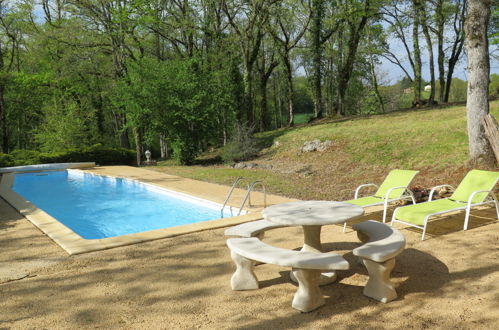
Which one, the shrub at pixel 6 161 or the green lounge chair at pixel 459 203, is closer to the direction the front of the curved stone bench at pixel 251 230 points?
the green lounge chair

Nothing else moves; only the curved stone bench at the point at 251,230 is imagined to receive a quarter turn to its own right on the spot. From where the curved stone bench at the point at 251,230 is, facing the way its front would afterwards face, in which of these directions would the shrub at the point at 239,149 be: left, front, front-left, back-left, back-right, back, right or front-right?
back-right

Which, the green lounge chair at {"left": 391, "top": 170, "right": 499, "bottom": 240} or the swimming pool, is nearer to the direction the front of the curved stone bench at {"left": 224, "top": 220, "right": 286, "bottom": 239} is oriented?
the green lounge chair

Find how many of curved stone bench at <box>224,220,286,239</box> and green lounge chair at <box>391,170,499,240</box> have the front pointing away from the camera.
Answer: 0

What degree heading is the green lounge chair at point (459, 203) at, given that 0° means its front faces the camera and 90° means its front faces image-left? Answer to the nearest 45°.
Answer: approximately 45°

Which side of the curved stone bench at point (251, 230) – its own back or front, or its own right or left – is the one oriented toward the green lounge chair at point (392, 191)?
left

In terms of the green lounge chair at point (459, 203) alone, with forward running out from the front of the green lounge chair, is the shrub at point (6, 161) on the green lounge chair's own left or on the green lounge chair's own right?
on the green lounge chair's own right

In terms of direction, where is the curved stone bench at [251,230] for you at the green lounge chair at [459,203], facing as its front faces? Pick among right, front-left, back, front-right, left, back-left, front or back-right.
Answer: front

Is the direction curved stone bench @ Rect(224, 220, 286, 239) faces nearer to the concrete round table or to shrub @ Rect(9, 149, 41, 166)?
the concrete round table

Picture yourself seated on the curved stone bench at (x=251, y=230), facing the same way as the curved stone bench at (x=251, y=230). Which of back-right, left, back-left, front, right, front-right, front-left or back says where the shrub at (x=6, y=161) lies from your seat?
back

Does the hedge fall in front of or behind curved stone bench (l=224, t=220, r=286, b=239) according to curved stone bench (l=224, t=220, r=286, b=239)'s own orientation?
behind

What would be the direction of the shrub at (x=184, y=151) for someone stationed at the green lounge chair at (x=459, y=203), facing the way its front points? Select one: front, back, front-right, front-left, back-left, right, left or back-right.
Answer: right

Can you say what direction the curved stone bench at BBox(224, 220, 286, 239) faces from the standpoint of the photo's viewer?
facing the viewer and to the right of the viewer

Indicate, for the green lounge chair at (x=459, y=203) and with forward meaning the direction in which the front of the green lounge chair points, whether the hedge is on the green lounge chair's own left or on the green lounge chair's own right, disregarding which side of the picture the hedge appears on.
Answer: on the green lounge chair's own right
